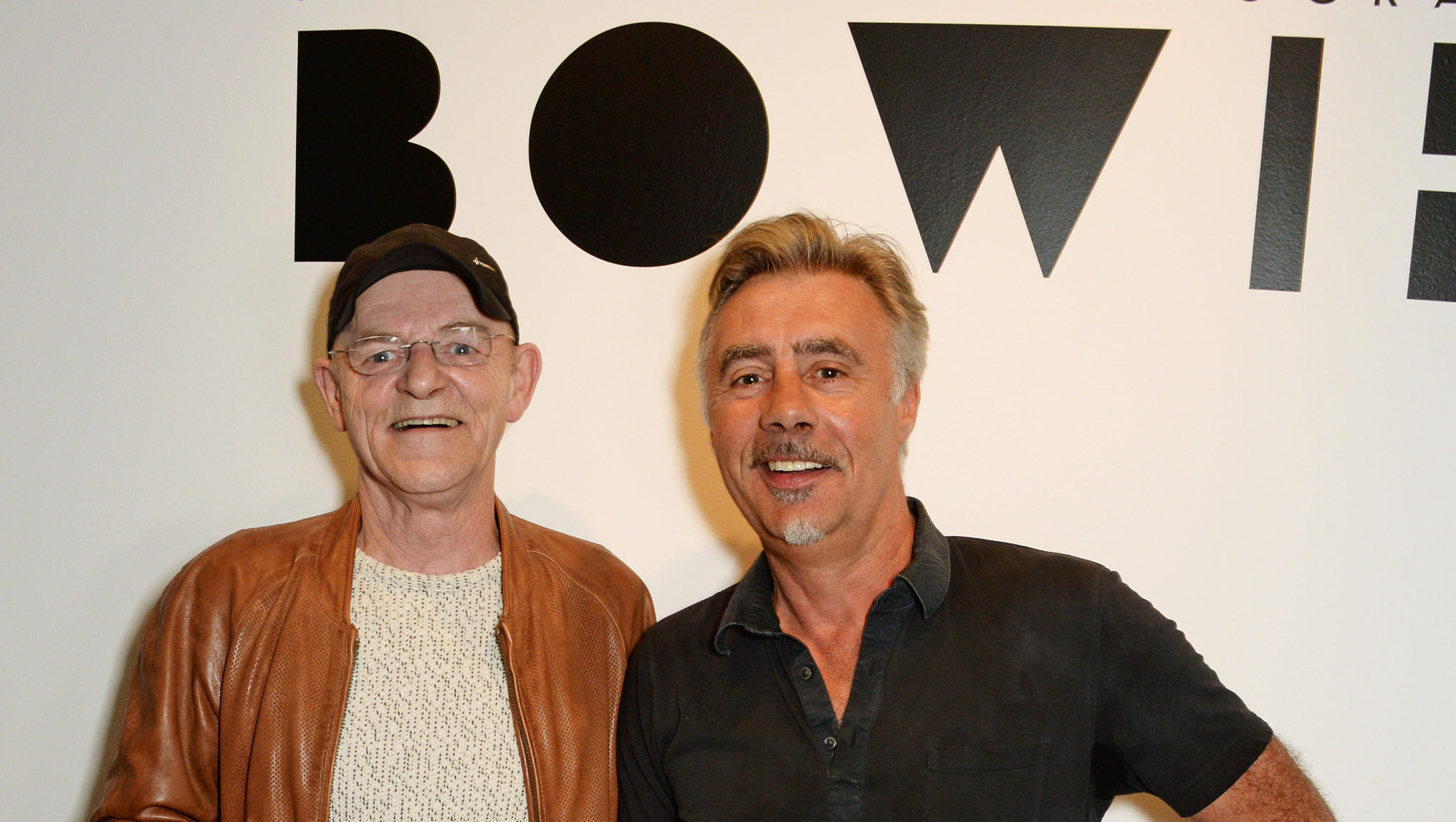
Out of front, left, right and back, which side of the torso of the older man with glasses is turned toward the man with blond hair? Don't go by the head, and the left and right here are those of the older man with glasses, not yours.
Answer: left

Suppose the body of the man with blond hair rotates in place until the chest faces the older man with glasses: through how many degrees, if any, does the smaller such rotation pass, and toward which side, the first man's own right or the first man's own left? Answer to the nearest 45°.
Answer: approximately 90° to the first man's own right

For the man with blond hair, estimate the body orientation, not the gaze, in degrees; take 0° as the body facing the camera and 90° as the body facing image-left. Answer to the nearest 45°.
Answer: approximately 0°

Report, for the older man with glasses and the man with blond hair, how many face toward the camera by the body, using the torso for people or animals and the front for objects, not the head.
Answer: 2
